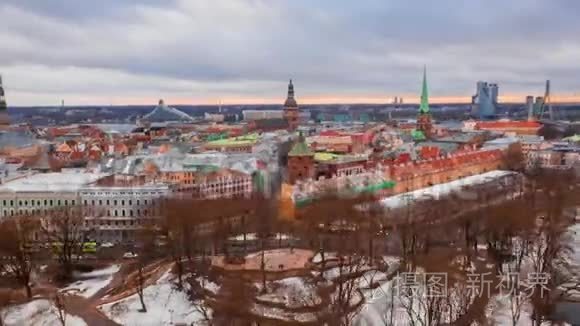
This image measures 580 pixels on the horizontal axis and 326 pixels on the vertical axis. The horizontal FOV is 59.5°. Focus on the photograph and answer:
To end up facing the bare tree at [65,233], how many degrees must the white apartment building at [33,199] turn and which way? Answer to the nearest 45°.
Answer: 0° — it already faces it

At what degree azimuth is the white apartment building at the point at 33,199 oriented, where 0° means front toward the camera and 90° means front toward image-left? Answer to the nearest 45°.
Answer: approximately 0°

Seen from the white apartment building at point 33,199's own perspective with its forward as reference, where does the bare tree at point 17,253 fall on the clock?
The bare tree is roughly at 12 o'clock from the white apartment building.
